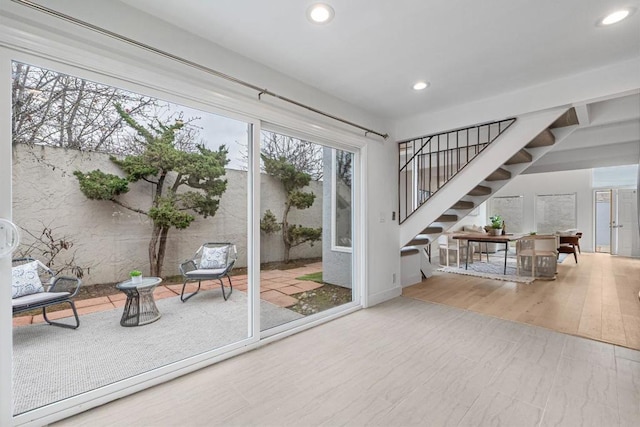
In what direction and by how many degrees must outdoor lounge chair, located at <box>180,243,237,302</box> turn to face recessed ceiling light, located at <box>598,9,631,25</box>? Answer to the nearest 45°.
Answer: approximately 90° to its left

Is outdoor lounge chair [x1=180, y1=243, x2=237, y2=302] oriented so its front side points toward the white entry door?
no

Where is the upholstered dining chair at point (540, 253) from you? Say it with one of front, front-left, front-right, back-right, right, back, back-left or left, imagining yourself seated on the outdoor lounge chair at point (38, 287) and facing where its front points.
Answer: front-left

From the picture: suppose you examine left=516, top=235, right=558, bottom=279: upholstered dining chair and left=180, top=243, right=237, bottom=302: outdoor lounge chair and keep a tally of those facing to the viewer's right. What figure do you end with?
0

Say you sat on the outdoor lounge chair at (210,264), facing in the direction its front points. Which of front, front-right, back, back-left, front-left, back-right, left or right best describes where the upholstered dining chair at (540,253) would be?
back-left

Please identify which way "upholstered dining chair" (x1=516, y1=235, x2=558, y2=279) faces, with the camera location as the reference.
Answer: facing away from the viewer and to the left of the viewer

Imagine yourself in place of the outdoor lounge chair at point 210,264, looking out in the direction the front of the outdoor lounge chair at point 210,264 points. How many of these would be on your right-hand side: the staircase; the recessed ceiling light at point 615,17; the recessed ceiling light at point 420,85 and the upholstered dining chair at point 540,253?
0

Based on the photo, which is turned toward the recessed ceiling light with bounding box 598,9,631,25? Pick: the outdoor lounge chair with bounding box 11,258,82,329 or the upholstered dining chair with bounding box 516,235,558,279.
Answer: the outdoor lounge chair

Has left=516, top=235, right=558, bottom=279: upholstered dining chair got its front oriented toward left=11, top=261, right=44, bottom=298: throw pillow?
no

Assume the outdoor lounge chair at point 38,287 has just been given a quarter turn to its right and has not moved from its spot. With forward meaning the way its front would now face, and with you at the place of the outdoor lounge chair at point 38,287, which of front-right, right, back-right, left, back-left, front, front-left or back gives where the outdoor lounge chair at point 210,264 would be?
back-left

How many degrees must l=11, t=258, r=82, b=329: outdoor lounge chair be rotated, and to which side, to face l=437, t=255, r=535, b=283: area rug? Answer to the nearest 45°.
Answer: approximately 45° to its left

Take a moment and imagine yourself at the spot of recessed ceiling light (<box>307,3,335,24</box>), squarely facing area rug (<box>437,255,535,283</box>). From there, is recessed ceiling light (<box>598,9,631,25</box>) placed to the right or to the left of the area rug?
right

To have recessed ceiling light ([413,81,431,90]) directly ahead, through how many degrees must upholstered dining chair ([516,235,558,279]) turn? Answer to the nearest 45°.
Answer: approximately 135° to its left

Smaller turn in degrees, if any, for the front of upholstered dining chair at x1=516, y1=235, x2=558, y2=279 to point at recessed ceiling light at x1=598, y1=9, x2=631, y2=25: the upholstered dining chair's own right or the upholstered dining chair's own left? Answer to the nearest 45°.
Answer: approximately 135° to the upholstered dining chair's own left

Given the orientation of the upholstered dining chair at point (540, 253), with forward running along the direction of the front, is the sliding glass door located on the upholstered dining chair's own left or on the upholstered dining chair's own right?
on the upholstered dining chair's own left

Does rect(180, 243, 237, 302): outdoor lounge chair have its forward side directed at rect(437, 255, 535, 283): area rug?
no
